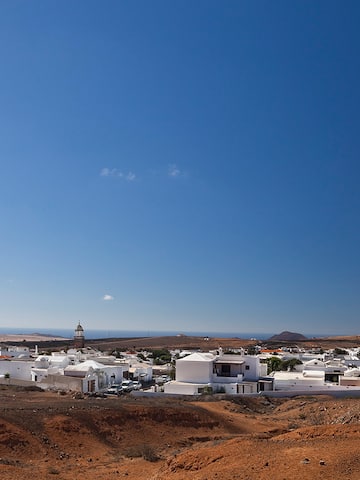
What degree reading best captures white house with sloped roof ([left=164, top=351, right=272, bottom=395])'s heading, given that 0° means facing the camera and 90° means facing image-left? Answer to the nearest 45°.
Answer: approximately 0°

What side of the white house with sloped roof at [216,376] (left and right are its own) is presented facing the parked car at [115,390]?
right

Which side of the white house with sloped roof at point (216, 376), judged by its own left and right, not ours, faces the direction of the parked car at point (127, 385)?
right
